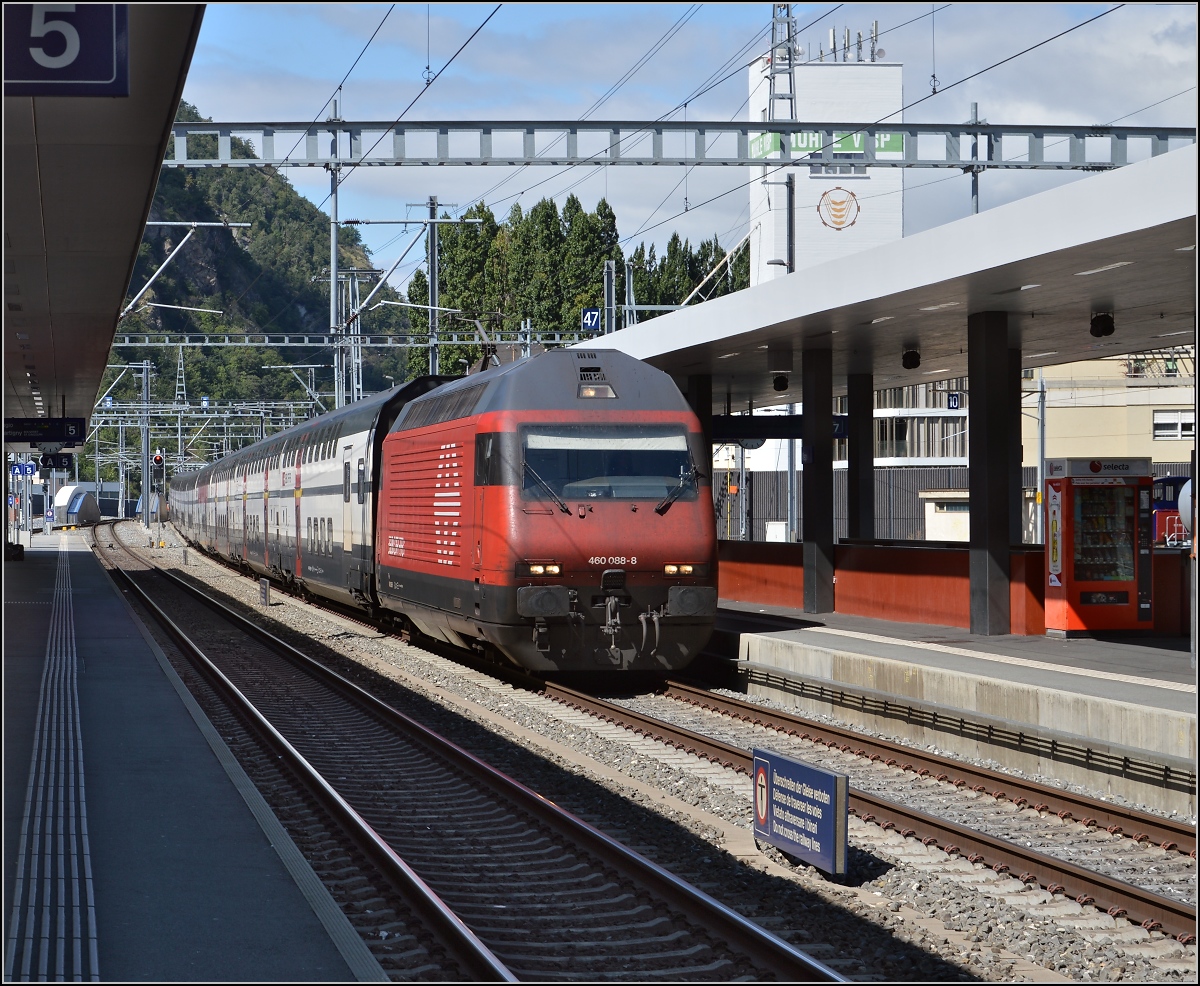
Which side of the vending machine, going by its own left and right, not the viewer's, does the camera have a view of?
front

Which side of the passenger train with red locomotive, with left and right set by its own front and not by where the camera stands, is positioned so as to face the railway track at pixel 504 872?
front

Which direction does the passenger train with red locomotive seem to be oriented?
toward the camera

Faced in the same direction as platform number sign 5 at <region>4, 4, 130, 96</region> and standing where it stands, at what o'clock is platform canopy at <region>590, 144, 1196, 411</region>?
The platform canopy is roughly at 8 o'clock from the platform number sign 5.

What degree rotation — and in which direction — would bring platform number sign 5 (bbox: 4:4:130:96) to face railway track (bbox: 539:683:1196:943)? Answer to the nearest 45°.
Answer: approximately 90° to its left

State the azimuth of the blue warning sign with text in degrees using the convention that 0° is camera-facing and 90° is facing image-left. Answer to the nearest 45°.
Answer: approximately 45°

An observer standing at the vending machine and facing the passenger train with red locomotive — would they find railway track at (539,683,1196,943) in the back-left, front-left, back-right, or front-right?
front-left

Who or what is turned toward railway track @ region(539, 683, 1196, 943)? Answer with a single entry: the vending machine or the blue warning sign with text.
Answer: the vending machine

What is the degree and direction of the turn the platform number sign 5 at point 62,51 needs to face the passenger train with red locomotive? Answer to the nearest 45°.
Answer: approximately 135° to its left

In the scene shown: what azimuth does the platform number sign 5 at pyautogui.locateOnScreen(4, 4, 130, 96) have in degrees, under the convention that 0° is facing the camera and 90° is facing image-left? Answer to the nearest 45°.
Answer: approximately 0°

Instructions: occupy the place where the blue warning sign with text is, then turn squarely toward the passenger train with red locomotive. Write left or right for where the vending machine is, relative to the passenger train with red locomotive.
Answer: right

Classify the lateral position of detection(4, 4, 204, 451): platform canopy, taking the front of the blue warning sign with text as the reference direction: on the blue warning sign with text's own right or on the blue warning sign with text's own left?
on the blue warning sign with text's own right

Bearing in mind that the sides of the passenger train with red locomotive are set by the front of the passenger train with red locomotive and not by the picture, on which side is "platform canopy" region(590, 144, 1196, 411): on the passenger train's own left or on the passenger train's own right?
on the passenger train's own left
